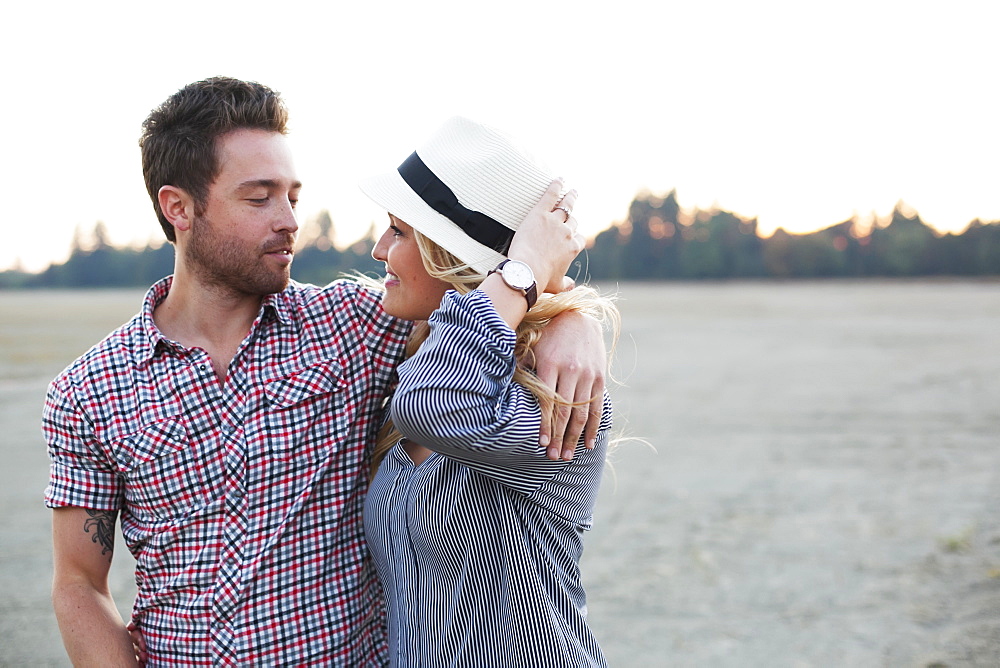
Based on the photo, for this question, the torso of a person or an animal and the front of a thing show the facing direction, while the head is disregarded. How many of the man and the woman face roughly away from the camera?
0

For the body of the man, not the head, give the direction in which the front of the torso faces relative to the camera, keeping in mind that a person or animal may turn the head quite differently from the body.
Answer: toward the camera

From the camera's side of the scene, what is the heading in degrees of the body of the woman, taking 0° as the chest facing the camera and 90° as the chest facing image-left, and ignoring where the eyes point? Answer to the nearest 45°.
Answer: approximately 45°

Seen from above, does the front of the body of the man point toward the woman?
no

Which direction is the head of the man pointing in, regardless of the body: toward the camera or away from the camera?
toward the camera

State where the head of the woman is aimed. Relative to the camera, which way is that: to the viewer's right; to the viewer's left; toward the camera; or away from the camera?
to the viewer's left
